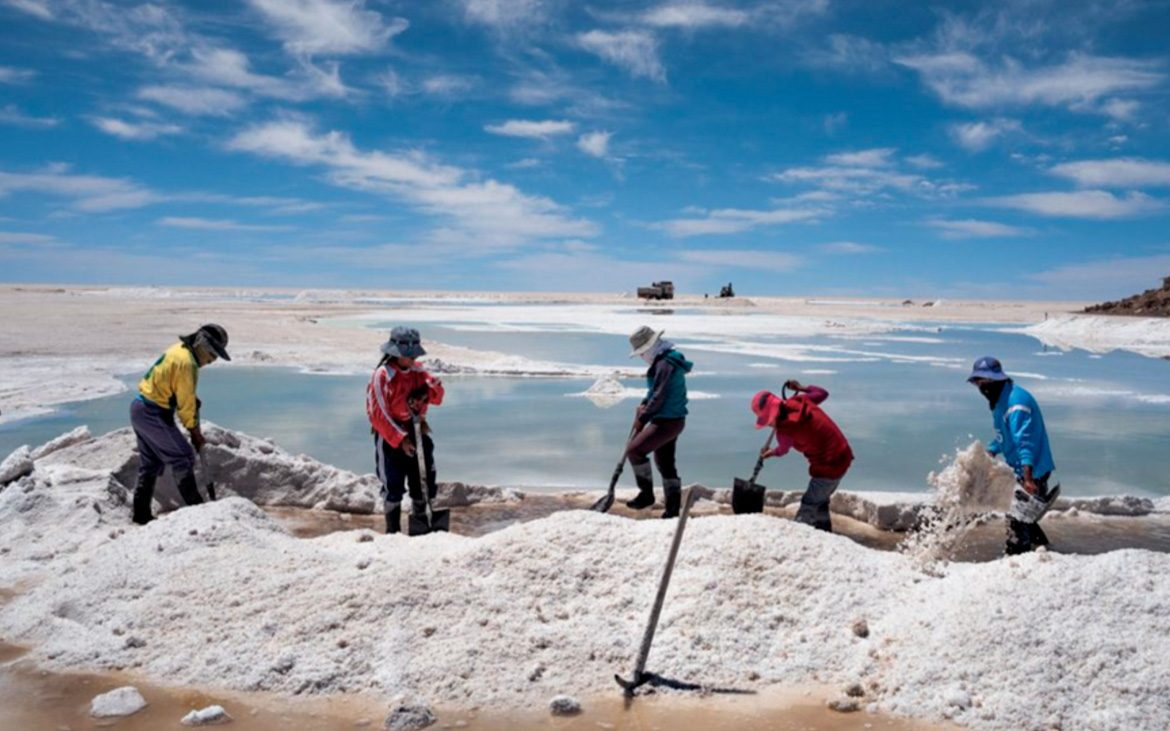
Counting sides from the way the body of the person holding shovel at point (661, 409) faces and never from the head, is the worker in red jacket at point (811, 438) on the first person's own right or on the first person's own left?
on the first person's own left

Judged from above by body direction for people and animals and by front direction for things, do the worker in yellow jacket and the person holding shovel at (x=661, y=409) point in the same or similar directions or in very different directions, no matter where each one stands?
very different directions

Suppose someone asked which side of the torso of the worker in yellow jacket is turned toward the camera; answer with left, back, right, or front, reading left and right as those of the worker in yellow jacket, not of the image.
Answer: right

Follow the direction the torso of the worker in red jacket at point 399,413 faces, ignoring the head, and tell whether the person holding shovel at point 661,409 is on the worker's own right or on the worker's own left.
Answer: on the worker's own left

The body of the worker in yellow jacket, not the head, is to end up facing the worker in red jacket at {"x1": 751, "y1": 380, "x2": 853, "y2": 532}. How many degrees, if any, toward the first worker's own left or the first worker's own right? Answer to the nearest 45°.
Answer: approximately 45° to the first worker's own right

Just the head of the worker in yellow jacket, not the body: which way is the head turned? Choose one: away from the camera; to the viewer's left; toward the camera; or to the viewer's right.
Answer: to the viewer's right

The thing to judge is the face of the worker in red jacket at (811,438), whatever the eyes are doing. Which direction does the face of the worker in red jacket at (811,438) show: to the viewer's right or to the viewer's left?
to the viewer's left

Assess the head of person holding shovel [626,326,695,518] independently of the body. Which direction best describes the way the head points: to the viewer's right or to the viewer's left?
to the viewer's left

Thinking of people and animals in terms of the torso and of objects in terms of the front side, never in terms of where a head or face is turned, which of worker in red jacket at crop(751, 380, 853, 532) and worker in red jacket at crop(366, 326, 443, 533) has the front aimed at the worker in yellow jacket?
worker in red jacket at crop(751, 380, 853, 532)

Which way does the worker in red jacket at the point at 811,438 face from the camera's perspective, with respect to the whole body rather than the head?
to the viewer's left

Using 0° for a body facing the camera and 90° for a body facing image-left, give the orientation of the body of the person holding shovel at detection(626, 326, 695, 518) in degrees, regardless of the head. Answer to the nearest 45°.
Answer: approximately 90°
